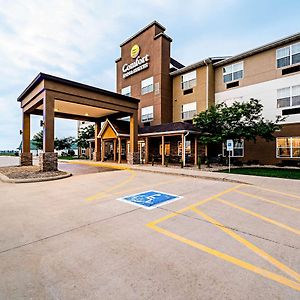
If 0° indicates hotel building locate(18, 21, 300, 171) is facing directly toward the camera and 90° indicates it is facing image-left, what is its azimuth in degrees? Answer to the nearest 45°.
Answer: approximately 45°

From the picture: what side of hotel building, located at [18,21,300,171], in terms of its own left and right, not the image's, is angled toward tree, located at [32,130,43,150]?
right

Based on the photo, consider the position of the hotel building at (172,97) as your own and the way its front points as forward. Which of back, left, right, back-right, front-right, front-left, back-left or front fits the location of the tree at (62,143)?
right
